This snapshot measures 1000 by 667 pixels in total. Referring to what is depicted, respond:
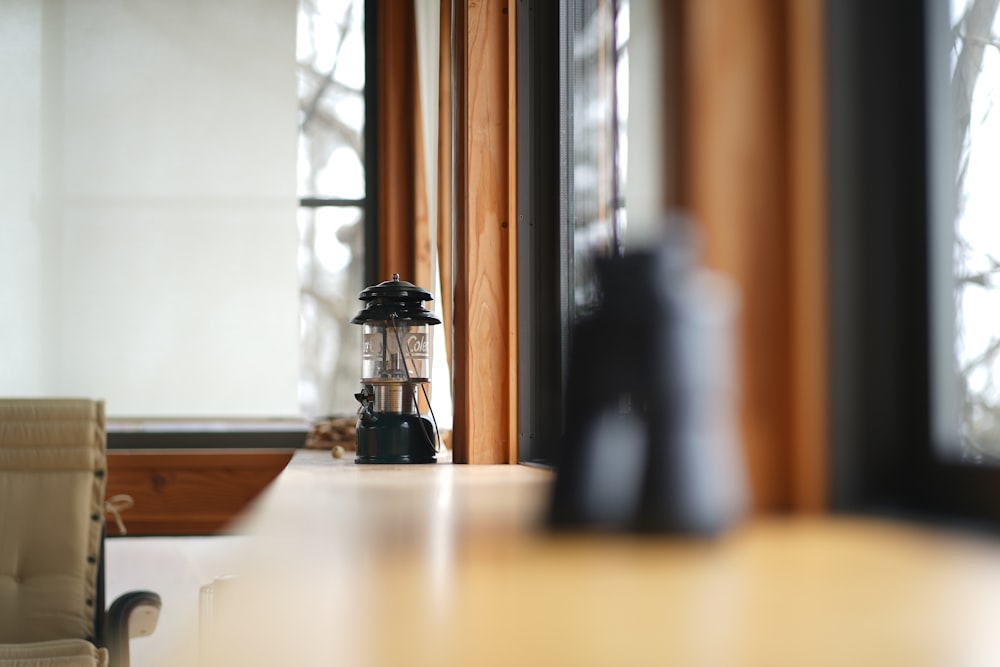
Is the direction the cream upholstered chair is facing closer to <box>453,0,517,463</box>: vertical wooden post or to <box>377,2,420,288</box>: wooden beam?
the vertical wooden post

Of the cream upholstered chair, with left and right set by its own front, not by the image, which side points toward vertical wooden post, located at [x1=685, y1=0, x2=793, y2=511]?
front

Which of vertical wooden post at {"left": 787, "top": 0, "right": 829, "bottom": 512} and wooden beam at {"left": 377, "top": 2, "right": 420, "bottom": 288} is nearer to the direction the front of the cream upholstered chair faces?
the vertical wooden post

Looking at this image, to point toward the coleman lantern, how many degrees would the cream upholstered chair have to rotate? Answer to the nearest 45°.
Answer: approximately 45° to its left

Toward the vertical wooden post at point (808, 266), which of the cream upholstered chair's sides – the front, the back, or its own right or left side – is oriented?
front

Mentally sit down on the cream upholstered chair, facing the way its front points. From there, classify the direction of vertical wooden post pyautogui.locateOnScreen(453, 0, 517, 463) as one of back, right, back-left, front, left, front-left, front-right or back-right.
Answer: front-left
